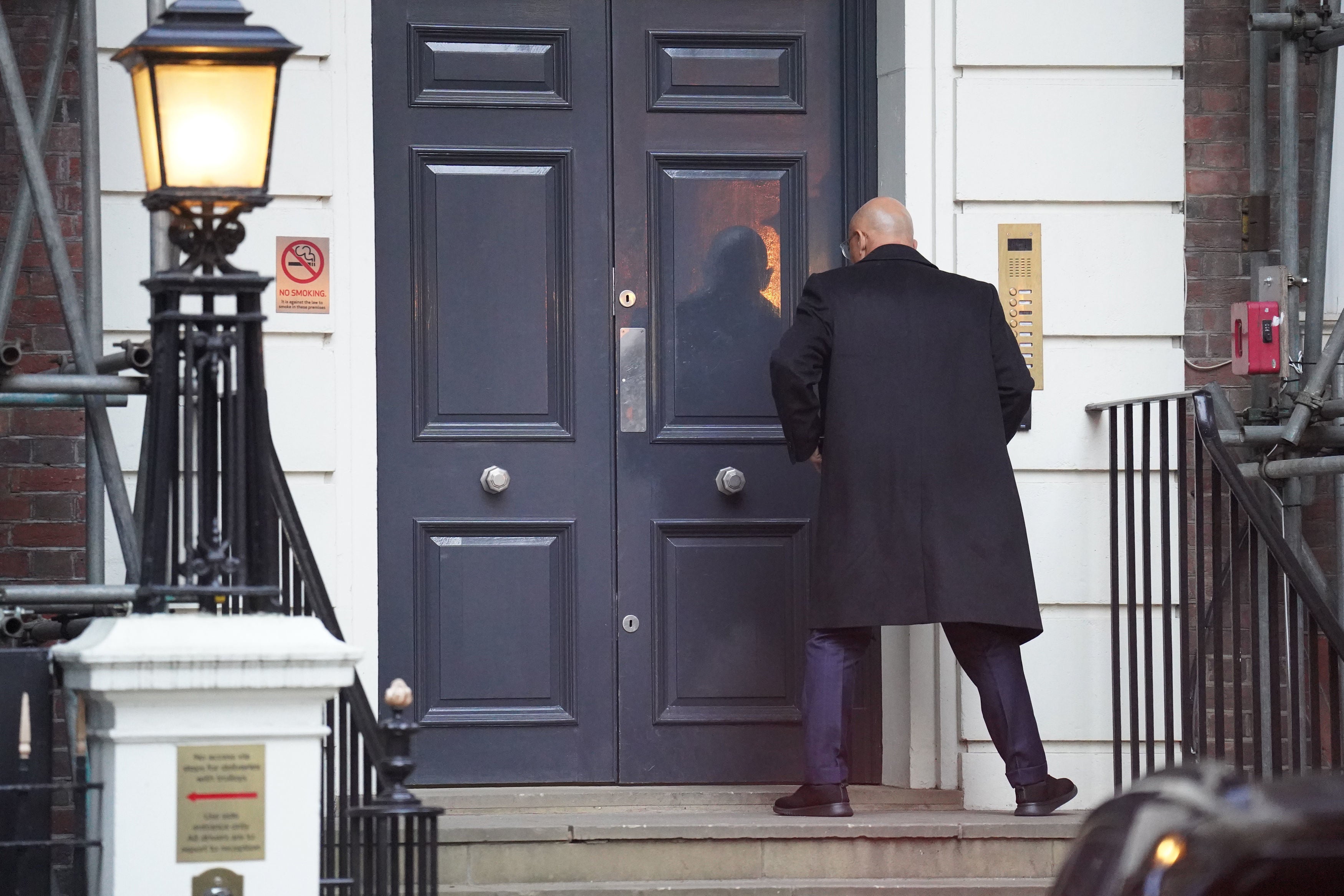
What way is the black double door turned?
toward the camera

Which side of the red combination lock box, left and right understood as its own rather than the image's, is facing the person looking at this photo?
front

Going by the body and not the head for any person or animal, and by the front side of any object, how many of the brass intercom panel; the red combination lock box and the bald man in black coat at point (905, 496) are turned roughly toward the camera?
2

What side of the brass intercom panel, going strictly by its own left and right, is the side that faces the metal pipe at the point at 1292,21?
left

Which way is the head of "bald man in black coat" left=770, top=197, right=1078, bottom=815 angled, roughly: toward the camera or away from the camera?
away from the camera

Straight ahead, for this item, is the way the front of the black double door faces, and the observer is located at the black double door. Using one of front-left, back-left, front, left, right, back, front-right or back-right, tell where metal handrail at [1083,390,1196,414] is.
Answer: left

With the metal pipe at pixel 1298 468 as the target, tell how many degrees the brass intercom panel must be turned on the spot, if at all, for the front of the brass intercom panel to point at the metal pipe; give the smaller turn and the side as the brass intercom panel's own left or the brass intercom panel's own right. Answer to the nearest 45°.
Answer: approximately 90° to the brass intercom panel's own left

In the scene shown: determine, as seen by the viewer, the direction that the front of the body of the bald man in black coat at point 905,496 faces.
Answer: away from the camera

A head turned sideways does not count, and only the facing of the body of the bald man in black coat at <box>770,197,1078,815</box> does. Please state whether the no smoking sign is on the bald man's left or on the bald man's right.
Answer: on the bald man's left

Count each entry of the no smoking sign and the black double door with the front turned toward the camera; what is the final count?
2

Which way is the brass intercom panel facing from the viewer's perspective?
toward the camera

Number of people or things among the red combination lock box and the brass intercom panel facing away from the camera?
0
